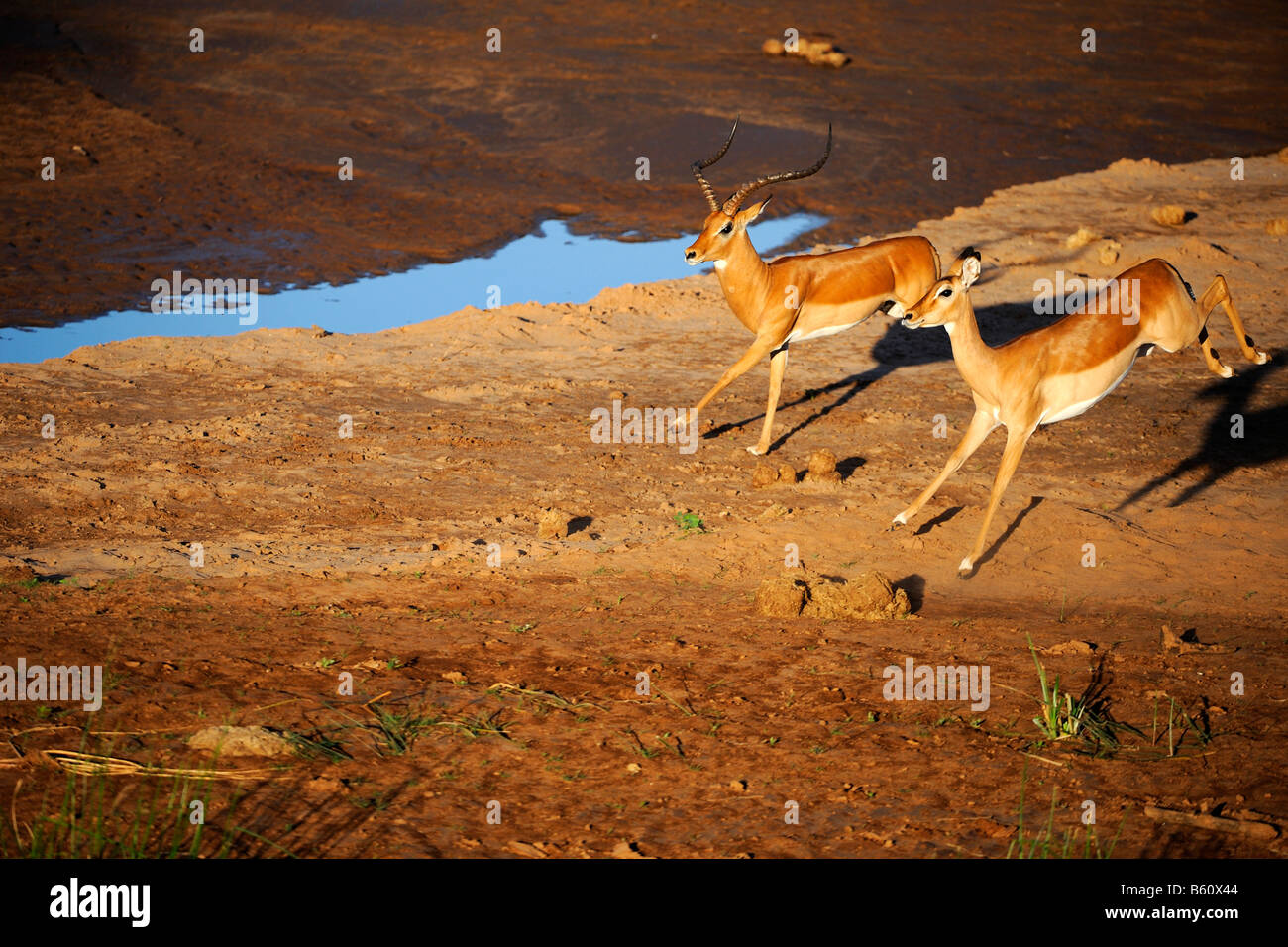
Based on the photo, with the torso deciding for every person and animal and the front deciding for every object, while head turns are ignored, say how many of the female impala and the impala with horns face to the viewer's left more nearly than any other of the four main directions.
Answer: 2

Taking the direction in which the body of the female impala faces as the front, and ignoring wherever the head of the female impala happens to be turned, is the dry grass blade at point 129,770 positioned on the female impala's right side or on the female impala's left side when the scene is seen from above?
on the female impala's left side

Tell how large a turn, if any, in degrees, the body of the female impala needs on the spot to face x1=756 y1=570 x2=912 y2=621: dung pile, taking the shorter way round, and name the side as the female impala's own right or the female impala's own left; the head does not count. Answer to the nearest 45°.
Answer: approximately 45° to the female impala's own left

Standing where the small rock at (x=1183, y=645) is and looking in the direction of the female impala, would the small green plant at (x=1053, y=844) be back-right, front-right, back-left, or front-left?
back-left

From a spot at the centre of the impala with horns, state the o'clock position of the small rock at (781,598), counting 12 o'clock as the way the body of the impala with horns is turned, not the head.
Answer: The small rock is roughly at 9 o'clock from the impala with horns.

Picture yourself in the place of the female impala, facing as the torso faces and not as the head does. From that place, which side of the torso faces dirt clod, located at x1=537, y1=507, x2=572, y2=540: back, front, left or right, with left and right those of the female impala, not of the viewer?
front

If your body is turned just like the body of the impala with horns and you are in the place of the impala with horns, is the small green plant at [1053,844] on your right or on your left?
on your left

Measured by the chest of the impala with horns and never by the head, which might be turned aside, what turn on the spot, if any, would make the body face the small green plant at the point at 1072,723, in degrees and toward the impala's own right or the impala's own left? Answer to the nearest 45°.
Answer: approximately 90° to the impala's own left

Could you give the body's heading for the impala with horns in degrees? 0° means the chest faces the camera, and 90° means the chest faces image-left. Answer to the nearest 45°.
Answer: approximately 90°

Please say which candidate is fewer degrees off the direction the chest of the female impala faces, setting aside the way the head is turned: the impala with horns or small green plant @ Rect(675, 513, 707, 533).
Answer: the small green plant

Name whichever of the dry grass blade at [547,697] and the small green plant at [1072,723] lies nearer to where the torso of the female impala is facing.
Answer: the dry grass blade

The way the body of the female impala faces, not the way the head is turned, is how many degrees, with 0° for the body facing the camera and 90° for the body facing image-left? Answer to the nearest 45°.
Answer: approximately 90°

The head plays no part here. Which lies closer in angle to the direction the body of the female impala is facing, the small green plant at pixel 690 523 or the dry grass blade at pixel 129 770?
the small green plant

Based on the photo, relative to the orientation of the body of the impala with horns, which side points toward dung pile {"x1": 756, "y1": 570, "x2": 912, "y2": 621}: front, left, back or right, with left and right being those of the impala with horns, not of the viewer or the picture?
left
